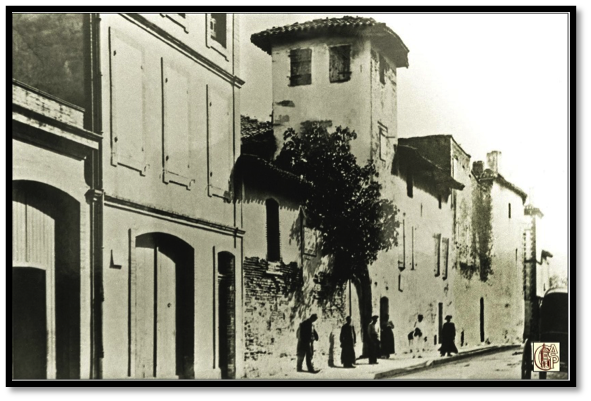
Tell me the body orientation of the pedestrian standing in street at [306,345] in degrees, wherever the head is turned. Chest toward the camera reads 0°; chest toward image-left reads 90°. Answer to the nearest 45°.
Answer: approximately 270°
